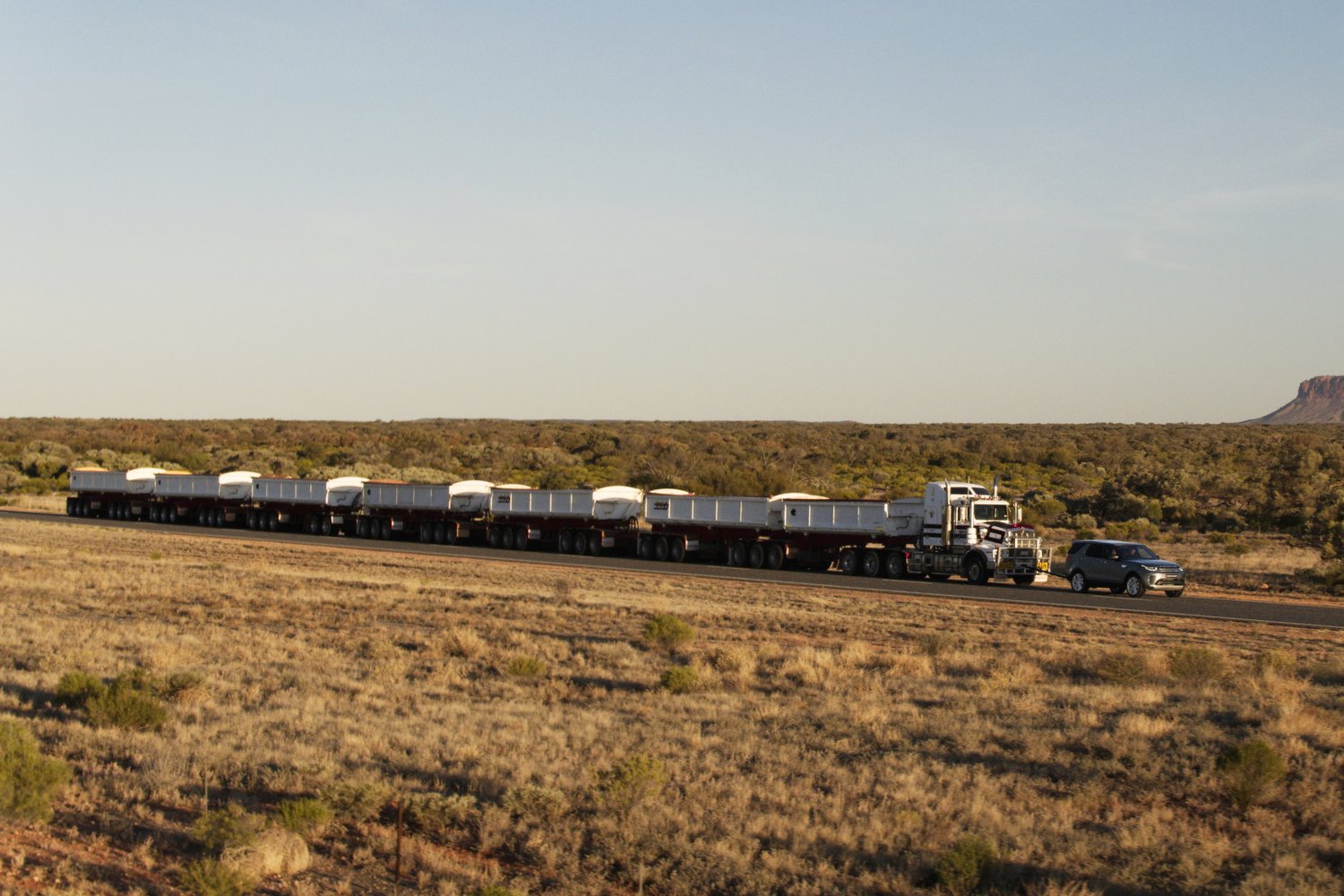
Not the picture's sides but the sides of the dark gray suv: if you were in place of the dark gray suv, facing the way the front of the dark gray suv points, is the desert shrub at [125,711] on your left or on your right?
on your right

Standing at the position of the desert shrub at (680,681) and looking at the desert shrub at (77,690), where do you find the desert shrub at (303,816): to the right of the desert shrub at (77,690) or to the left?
left

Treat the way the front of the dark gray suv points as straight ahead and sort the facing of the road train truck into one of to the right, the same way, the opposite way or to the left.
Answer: the same way

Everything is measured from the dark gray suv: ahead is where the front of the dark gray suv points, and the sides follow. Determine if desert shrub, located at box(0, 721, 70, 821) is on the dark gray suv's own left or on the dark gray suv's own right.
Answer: on the dark gray suv's own right

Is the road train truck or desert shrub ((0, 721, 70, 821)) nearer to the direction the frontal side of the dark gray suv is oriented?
the desert shrub

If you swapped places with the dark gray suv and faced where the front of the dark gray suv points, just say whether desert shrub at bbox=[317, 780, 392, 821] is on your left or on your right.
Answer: on your right

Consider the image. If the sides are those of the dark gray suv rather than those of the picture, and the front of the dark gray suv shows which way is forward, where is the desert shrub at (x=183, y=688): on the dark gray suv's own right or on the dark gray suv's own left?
on the dark gray suv's own right

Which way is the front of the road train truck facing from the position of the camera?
facing the viewer and to the right of the viewer

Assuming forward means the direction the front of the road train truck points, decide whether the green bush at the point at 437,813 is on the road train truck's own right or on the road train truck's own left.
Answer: on the road train truck's own right

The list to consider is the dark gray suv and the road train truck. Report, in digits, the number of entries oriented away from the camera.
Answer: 0

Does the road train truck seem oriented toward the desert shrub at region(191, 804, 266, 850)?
no

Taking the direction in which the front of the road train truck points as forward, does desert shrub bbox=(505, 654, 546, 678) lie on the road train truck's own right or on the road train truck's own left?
on the road train truck's own right
